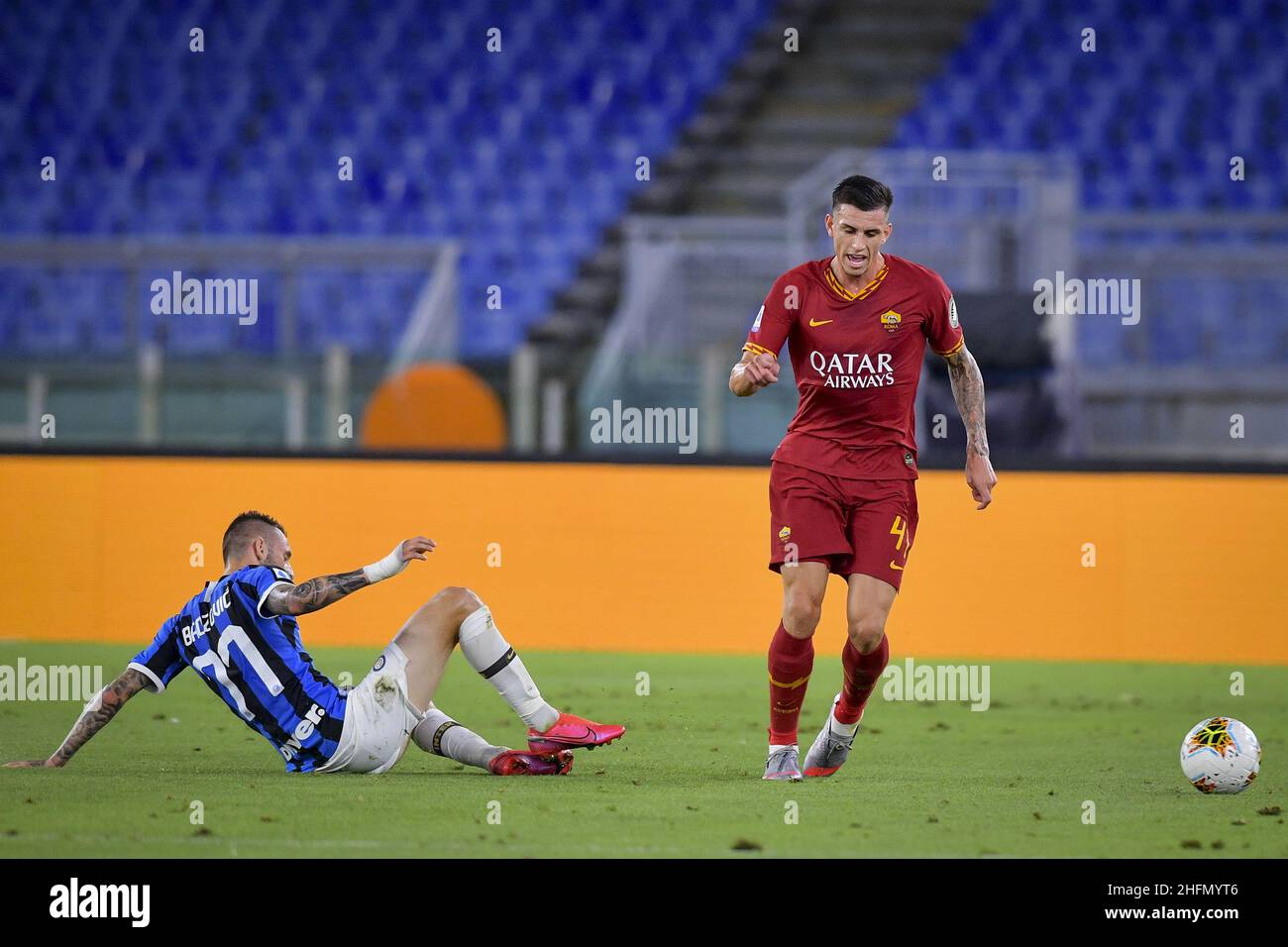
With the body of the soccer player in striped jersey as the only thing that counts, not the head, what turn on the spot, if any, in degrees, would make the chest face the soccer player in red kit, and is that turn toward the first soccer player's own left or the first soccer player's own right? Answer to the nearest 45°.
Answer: approximately 45° to the first soccer player's own right

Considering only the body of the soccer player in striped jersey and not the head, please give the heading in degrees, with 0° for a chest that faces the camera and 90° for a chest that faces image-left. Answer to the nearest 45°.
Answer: approximately 225°

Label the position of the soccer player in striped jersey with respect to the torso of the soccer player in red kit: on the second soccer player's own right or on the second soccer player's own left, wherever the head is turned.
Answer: on the second soccer player's own right

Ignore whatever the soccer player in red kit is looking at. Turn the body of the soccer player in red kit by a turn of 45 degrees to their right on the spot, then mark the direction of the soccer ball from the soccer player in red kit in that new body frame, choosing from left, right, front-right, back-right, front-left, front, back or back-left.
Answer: back-left

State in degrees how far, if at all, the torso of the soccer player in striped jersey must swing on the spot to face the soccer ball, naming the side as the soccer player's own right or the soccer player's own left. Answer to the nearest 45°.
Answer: approximately 45° to the soccer player's own right

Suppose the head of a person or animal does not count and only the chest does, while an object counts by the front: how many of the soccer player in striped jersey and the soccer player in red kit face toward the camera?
1

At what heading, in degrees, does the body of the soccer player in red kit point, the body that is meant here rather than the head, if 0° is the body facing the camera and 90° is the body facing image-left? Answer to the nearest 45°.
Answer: approximately 0°
